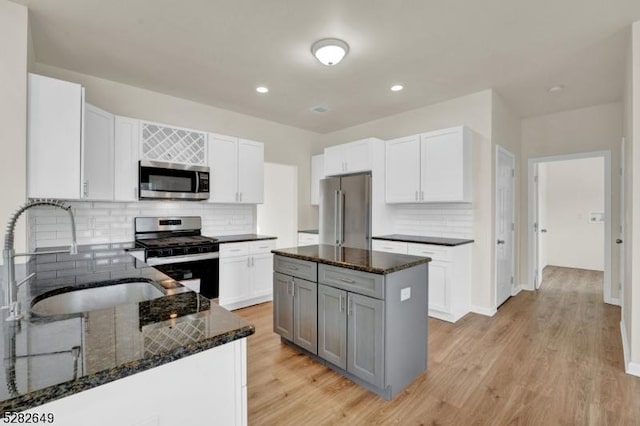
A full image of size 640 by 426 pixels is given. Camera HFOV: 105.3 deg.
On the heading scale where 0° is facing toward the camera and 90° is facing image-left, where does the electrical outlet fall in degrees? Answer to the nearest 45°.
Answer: approximately 315°

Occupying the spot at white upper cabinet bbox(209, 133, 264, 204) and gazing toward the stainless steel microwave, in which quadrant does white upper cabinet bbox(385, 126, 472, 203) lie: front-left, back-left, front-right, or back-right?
back-left

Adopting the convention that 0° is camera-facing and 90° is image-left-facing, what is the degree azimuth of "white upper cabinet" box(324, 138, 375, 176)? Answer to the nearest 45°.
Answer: approximately 45°

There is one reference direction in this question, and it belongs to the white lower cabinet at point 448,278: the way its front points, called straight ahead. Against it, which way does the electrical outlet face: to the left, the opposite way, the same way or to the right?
to the left

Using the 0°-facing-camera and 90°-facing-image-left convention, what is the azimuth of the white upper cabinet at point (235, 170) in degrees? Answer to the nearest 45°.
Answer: approximately 315°

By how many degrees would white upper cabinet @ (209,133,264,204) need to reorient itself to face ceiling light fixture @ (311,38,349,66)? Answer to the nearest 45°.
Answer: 0° — it already faces it

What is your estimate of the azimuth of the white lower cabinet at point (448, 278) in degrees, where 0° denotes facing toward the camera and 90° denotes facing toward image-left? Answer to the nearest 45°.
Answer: approximately 45°

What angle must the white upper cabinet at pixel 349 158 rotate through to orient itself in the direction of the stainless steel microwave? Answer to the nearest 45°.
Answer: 0° — it already faces it

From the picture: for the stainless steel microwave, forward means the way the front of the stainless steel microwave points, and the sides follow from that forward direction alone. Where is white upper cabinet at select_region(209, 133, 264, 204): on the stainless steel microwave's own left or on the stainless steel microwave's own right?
on the stainless steel microwave's own left
